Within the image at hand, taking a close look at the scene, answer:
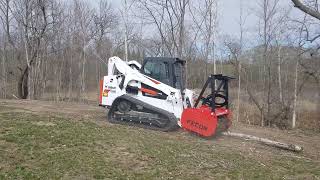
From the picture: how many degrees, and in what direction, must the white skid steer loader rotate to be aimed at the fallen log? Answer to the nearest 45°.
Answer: approximately 45° to its left

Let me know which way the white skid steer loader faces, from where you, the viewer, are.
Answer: facing the viewer and to the right of the viewer
